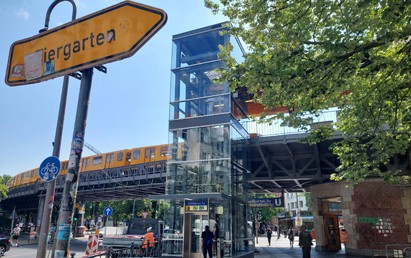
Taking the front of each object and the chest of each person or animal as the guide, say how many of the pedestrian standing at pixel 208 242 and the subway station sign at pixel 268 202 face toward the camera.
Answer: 1

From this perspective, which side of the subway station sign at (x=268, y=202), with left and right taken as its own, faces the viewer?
front

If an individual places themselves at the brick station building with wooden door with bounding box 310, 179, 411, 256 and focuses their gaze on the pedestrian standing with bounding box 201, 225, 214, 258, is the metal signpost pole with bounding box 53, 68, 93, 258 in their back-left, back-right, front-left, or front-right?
front-left

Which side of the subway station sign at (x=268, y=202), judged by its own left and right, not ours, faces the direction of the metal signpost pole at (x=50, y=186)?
front

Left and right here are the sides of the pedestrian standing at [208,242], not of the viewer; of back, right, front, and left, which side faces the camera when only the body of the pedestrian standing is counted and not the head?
back

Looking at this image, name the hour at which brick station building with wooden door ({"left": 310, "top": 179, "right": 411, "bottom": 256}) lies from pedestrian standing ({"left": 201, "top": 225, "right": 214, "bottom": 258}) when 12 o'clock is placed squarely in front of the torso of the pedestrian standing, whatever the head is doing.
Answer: The brick station building with wooden door is roughly at 2 o'clock from the pedestrian standing.

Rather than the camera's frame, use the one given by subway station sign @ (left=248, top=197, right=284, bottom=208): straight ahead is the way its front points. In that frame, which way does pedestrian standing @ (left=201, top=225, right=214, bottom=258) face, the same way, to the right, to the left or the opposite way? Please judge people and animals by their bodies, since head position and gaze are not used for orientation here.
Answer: the opposite way

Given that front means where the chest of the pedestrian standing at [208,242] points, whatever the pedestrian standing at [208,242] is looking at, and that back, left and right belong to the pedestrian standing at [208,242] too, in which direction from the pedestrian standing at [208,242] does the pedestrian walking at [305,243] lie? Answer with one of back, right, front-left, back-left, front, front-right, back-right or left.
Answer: right

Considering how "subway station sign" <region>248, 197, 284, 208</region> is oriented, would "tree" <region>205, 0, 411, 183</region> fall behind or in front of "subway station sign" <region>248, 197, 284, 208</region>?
in front

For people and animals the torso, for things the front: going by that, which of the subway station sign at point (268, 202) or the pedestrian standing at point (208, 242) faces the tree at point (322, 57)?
the subway station sign
